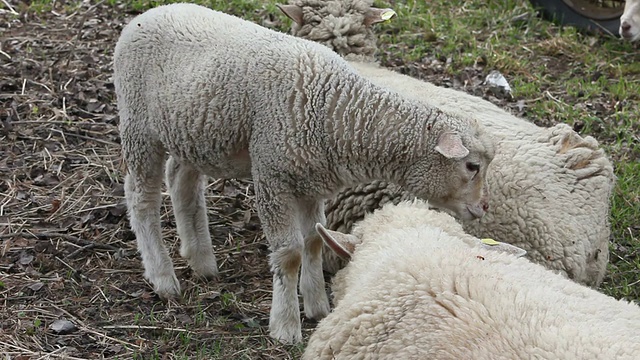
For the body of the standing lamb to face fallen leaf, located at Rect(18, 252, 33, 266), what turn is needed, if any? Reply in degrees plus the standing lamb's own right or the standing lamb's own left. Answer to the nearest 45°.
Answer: approximately 135° to the standing lamb's own right

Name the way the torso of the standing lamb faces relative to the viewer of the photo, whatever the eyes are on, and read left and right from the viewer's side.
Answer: facing the viewer and to the right of the viewer

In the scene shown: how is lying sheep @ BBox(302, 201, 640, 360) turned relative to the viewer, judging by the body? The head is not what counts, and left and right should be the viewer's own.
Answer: facing away from the viewer and to the left of the viewer

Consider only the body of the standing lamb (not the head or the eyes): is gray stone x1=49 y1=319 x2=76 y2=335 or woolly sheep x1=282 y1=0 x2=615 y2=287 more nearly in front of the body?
the woolly sheep

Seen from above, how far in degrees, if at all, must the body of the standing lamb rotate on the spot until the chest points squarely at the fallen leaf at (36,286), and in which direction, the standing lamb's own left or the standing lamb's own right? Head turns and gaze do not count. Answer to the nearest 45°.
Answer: approximately 135° to the standing lamb's own right

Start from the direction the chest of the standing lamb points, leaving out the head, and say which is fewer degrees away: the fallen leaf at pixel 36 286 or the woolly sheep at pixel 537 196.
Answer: the woolly sheep

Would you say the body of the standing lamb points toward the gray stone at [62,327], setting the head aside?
no

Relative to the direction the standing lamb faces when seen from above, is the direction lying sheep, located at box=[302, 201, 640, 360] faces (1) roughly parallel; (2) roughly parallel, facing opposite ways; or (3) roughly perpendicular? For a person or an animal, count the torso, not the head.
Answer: roughly parallel, facing opposite ways
